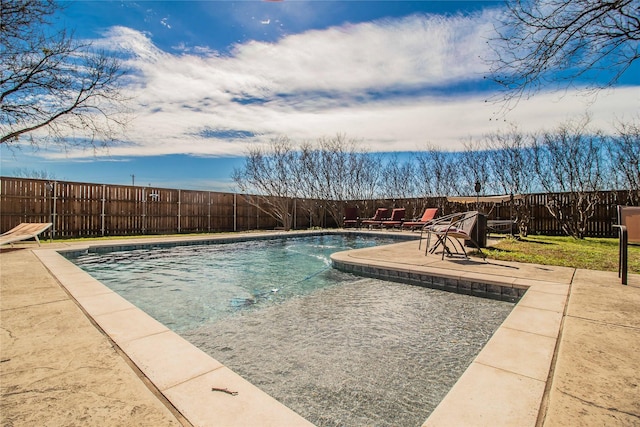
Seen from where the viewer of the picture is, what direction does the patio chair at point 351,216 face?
facing the viewer

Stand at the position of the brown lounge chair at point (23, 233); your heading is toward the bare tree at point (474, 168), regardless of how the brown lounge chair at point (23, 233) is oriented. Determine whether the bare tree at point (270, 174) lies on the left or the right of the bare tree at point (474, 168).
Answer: left

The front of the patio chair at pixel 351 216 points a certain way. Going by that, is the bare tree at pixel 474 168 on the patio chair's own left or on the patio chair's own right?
on the patio chair's own left

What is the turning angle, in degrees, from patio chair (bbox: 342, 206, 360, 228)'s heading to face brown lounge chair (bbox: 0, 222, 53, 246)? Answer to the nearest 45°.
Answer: approximately 45° to its right

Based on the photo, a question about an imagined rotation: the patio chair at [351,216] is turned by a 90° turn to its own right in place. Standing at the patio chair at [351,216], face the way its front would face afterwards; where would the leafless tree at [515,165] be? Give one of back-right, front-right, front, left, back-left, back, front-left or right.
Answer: back-left

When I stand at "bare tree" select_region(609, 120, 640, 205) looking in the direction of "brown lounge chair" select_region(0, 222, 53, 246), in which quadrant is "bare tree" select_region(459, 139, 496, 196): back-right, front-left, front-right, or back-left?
front-right

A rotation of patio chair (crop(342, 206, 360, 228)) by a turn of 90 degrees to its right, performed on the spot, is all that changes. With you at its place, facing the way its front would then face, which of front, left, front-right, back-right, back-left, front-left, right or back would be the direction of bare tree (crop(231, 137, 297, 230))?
front

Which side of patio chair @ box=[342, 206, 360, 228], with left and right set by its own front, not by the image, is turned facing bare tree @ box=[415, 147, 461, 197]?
left

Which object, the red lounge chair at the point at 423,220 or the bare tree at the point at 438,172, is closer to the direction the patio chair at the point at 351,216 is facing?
the red lounge chair
